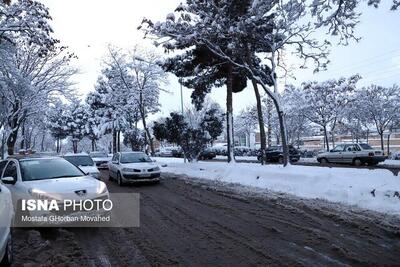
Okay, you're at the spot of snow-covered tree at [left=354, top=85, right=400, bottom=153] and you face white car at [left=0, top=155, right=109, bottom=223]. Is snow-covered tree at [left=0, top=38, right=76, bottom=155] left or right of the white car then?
right

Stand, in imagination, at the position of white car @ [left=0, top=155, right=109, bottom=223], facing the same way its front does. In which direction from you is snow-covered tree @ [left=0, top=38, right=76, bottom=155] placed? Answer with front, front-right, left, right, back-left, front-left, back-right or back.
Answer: back-left

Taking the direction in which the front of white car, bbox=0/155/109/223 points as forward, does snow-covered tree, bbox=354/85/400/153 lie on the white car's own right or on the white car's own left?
on the white car's own left

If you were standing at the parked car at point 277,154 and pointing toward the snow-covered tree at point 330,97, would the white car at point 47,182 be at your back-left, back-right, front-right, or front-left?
back-right

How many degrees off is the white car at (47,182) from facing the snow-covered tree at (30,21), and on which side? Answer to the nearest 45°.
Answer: approximately 135° to its left

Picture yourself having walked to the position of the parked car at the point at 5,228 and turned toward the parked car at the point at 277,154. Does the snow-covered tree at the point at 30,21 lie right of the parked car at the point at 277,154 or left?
left

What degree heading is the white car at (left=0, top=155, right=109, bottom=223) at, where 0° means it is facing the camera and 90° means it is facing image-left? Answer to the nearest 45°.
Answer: approximately 315°

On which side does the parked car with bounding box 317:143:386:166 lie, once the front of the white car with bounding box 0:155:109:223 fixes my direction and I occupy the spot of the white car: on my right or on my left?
on my left

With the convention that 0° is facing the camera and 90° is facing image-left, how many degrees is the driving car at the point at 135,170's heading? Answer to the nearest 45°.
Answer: approximately 315°
